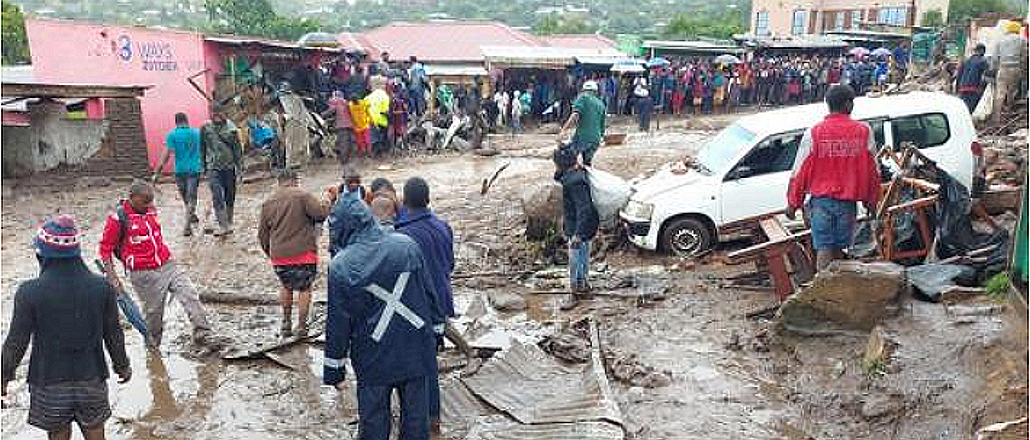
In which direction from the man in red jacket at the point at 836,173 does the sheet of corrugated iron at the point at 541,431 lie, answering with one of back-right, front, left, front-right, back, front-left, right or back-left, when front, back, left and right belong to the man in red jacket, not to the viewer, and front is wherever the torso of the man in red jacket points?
back-left

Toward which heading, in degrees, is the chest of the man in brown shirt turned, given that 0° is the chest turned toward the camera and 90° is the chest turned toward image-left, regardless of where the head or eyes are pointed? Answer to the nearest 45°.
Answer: approximately 180°

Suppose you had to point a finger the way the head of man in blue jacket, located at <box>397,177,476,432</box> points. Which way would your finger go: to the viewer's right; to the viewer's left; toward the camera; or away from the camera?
away from the camera

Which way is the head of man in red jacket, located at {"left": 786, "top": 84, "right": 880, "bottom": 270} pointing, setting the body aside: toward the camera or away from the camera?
away from the camera

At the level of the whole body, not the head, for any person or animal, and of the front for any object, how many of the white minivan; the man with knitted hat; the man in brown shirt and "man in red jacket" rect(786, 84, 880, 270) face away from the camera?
3

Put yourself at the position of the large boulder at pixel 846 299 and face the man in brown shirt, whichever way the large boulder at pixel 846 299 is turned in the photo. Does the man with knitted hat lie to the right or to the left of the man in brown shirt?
left

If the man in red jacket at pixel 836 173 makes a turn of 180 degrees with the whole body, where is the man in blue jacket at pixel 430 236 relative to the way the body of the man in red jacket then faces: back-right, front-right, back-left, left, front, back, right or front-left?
front-right

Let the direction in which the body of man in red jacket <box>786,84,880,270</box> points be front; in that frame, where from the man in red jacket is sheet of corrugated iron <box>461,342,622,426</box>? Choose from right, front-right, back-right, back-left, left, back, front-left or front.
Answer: back-left

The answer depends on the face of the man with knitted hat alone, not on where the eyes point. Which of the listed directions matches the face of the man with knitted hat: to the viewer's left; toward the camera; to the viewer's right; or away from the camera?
away from the camera

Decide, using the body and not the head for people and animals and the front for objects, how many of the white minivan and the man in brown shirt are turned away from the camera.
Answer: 1

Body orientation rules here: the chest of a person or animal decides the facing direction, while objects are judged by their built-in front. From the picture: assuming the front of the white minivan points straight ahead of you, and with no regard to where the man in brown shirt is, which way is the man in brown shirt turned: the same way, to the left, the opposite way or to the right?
to the right

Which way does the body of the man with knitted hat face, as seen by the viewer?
away from the camera

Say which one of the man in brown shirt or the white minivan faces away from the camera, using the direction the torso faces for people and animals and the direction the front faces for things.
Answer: the man in brown shirt

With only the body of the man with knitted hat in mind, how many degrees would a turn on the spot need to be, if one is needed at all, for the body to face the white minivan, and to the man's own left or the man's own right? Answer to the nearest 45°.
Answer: approximately 90° to the man's own right

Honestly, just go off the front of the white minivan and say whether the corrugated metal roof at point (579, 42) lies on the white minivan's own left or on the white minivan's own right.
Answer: on the white minivan's own right
